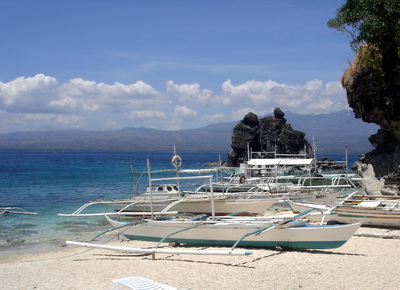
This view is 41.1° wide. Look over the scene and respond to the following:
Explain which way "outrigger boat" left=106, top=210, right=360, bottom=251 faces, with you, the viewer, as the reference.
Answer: facing to the right of the viewer

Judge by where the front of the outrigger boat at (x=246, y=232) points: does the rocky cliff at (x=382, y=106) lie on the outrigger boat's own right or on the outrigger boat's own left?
on the outrigger boat's own left

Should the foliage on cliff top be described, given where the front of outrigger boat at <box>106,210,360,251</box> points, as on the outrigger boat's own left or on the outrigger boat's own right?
on the outrigger boat's own left

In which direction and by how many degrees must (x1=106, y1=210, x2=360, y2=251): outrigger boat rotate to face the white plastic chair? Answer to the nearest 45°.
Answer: approximately 90° to its right

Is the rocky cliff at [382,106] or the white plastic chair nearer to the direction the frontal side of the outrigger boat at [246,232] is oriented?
the rocky cliff
